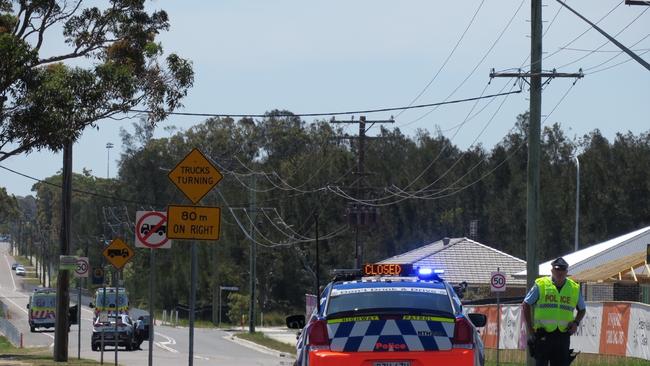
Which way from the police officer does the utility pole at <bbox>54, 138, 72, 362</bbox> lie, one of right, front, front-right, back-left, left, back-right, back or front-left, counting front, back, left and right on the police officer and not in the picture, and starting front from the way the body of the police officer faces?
back-right

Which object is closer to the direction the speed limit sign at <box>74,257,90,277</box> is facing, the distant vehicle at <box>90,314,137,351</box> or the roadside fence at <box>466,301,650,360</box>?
the roadside fence

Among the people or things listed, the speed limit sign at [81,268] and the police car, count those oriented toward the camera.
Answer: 1

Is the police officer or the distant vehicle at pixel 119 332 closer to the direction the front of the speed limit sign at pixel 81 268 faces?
the police officer

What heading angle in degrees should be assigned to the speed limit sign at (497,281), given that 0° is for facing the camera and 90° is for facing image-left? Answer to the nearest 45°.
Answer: approximately 0°

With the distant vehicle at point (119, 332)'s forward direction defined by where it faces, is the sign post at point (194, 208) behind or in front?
behind

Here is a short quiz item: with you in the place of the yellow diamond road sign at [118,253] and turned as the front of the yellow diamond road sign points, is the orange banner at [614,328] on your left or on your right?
on your left

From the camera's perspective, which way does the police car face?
away from the camera

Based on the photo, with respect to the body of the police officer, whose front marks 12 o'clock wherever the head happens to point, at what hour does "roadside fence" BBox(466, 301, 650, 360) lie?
The roadside fence is roughly at 6 o'clock from the police officer.

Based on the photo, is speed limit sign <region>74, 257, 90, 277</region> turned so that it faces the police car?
yes
